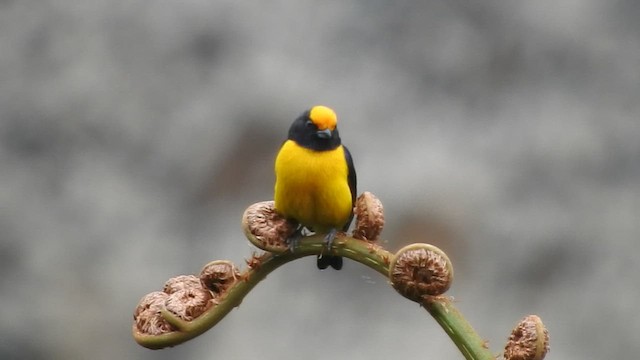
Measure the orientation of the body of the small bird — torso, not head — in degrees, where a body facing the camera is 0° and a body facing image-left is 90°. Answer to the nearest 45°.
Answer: approximately 0°
